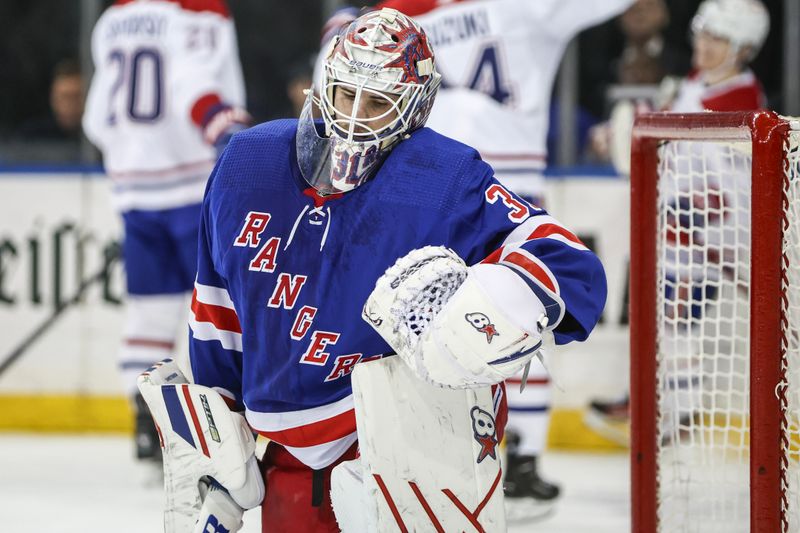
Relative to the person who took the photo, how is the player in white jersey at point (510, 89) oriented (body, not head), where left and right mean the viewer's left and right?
facing away from the viewer and to the right of the viewer

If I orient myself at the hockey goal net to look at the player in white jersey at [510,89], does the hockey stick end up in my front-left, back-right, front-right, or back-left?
front-left

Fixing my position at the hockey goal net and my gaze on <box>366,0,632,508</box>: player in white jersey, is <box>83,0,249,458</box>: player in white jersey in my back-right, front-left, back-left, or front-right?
front-left

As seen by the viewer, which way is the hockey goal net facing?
to the viewer's left

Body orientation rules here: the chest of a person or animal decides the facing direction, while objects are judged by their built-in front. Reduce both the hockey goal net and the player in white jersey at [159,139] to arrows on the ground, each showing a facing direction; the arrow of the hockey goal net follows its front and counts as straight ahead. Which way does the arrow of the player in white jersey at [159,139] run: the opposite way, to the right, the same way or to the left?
to the right

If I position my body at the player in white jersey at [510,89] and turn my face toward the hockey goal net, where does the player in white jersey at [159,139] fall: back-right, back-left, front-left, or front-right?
back-right

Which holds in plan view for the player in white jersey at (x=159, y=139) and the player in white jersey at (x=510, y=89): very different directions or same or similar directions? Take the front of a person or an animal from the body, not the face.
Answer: same or similar directions

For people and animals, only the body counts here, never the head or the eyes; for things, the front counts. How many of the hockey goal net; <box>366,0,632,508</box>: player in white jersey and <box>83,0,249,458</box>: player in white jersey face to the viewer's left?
1

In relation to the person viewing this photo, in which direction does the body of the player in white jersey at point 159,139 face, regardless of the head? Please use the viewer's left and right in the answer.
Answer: facing away from the viewer and to the right of the viewer

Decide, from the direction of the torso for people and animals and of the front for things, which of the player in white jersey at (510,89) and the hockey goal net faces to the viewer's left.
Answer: the hockey goal net
